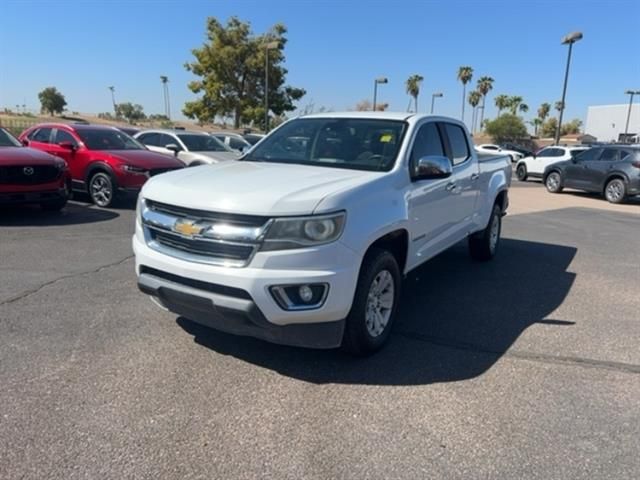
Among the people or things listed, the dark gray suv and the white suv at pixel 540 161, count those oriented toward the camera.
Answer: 0

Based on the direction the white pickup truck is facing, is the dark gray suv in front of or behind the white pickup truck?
behind

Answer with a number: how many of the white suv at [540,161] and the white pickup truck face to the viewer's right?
0

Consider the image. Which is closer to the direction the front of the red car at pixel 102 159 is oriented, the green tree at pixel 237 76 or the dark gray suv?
the dark gray suv

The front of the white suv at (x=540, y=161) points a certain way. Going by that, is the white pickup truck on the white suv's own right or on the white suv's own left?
on the white suv's own left

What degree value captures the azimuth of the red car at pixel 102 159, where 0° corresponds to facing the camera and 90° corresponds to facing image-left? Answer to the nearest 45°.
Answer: approximately 315°

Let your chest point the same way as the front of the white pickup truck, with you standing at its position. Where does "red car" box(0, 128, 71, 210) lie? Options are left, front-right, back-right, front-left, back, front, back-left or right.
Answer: right

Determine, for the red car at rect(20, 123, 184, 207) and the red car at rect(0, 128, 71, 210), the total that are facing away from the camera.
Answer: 0

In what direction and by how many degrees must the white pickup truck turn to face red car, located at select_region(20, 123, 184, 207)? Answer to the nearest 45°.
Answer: approximately 90° to its right

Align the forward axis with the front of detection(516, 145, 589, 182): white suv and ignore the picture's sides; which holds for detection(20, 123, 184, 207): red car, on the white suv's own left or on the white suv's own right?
on the white suv's own left

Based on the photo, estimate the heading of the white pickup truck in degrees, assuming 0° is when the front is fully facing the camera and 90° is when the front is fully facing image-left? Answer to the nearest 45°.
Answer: approximately 45°
